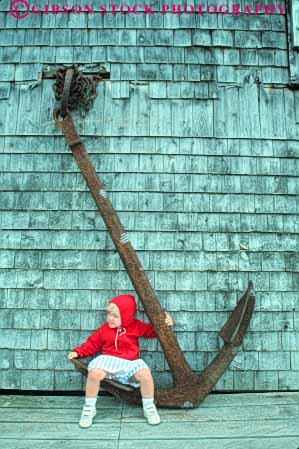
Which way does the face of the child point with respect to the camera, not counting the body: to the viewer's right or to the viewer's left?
to the viewer's left

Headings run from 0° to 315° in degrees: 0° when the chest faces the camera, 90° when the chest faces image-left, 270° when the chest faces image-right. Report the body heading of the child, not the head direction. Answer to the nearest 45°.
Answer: approximately 0°
